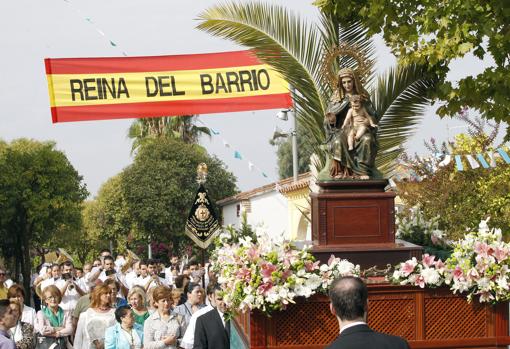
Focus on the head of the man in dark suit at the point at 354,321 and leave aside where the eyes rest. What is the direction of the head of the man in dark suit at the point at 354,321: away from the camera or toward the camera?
away from the camera

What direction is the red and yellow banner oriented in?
toward the camera

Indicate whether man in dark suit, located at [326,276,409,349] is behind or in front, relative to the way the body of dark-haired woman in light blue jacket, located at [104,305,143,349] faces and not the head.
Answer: in front

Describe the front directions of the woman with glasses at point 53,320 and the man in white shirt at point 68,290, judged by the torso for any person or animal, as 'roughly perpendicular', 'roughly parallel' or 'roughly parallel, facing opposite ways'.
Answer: roughly parallel

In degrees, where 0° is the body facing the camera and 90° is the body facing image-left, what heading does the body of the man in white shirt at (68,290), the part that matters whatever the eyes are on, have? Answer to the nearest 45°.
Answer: approximately 0°

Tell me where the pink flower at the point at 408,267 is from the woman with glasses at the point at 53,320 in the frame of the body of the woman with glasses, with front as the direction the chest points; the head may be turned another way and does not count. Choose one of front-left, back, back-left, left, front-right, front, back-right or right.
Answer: front-left

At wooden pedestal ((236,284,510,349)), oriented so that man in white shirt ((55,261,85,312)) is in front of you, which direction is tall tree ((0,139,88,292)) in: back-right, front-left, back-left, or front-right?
front-right

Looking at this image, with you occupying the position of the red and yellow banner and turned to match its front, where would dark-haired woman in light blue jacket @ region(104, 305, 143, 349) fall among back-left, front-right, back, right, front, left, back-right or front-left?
front

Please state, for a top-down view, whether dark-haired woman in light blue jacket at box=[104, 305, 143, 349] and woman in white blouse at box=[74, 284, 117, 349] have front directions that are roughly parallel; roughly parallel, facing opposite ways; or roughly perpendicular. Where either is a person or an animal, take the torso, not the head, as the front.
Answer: roughly parallel

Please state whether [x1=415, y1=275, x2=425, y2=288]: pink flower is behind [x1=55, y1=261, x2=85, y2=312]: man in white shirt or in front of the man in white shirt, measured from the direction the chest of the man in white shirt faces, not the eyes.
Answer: in front

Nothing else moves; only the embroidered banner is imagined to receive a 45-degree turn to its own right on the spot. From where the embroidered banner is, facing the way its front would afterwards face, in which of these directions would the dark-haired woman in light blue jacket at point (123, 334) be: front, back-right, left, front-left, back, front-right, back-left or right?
front-left

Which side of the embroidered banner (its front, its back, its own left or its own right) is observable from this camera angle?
front

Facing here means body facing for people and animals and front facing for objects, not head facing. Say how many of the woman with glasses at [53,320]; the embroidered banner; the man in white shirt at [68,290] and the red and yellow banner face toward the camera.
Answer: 4
